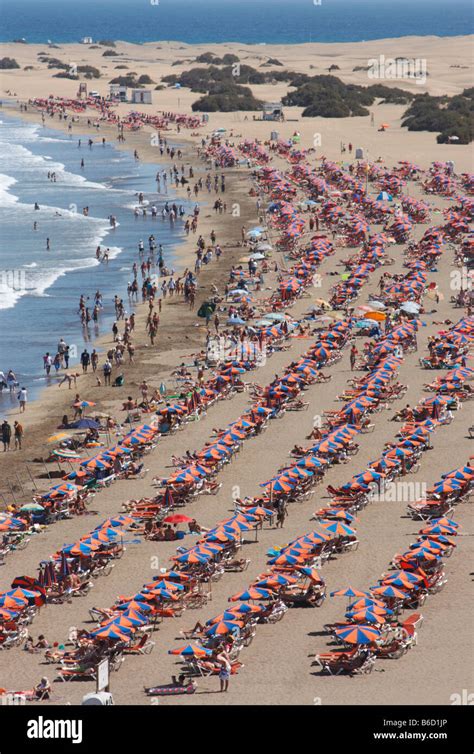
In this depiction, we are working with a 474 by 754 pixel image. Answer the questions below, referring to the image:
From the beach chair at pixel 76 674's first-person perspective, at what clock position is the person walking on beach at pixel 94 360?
The person walking on beach is roughly at 3 o'clock from the beach chair.

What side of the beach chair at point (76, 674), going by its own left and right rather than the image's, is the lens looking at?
left

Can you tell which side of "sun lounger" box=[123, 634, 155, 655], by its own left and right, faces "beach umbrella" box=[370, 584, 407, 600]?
back

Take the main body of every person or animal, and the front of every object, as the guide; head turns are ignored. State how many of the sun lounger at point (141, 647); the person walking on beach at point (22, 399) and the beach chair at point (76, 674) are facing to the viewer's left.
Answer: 2

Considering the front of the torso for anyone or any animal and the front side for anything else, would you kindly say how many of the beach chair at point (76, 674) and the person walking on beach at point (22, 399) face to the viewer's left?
1

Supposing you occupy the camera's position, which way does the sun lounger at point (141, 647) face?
facing to the left of the viewer

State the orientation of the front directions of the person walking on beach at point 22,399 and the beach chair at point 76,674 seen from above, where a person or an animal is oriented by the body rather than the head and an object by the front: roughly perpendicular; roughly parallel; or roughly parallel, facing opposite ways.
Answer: roughly perpendicular

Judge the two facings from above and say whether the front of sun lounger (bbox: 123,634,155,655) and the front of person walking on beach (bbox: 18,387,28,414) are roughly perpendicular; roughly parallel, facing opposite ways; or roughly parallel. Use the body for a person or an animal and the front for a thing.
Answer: roughly perpendicular
